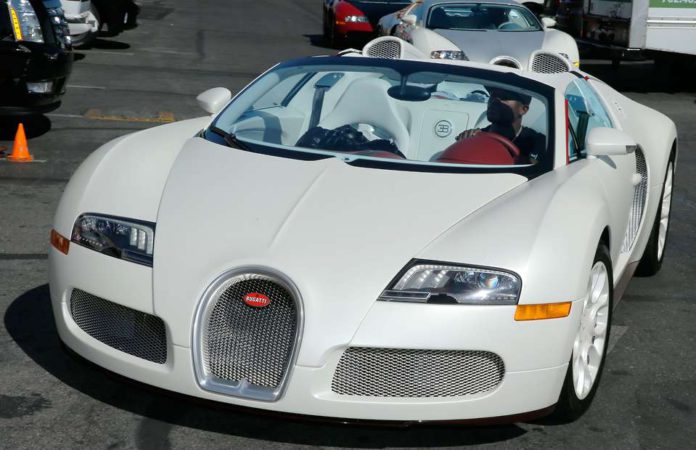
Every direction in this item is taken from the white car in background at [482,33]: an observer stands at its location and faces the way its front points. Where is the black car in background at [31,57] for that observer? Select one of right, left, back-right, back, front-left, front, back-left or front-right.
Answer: right

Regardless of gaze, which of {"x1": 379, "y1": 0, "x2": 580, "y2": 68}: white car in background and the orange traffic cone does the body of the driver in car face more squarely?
the orange traffic cone

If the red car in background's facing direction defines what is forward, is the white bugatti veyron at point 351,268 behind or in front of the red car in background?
in front

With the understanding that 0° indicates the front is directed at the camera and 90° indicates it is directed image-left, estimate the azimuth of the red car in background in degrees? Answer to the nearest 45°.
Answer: approximately 315°

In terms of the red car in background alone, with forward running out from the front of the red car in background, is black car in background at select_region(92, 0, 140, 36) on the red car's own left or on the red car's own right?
on the red car's own right

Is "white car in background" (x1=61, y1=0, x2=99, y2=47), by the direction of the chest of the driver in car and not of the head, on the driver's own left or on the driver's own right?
on the driver's own right

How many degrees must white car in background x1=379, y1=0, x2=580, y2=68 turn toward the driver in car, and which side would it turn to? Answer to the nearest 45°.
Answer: approximately 45° to its right

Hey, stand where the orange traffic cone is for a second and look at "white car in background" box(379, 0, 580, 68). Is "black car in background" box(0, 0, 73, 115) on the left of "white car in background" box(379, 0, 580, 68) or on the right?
left

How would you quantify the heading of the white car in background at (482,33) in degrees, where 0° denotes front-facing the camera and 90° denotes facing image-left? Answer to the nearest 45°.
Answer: approximately 315°

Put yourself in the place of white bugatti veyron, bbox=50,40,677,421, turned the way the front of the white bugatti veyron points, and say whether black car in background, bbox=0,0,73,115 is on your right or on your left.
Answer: on your right

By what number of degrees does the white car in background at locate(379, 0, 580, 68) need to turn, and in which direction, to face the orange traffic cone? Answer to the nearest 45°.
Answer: approximately 90° to its right

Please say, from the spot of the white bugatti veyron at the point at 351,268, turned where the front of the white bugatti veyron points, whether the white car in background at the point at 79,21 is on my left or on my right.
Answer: on my right
